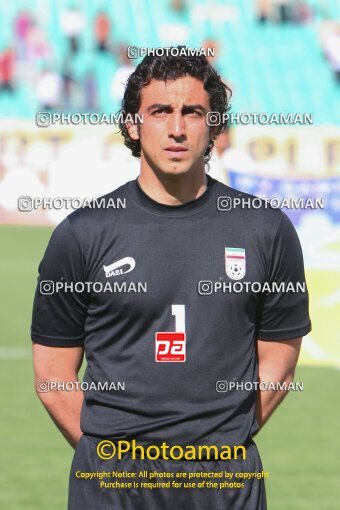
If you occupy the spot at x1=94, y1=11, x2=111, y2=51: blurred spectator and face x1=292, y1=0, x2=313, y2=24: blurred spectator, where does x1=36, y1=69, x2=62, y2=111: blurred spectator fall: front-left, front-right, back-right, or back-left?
back-right

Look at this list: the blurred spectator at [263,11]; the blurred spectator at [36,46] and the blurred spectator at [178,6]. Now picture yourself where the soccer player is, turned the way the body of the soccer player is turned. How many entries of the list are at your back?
3

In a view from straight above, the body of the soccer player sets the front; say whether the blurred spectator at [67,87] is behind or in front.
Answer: behind

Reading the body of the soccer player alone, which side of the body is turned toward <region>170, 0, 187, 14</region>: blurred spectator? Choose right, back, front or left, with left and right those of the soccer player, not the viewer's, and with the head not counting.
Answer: back

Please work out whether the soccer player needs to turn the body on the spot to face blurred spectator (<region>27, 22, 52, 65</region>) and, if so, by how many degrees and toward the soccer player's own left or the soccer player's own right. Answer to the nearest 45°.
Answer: approximately 180°

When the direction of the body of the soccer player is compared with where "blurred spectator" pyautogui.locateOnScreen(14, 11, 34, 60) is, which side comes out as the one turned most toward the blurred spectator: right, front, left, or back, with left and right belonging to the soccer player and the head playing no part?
back

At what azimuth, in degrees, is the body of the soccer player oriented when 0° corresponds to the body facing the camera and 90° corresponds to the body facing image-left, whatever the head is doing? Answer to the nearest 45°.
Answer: approximately 0°

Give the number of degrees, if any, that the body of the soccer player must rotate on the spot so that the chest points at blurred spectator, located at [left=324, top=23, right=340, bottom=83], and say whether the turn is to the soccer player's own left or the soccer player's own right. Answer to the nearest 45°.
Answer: approximately 180°

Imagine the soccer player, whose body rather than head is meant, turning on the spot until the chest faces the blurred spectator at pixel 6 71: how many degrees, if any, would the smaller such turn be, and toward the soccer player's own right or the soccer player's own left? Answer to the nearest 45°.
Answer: approximately 180°

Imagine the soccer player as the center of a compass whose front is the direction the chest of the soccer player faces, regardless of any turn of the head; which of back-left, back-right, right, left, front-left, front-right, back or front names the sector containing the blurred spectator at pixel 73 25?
back

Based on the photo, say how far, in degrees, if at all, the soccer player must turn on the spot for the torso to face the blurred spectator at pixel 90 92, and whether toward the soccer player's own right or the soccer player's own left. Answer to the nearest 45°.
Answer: approximately 180°

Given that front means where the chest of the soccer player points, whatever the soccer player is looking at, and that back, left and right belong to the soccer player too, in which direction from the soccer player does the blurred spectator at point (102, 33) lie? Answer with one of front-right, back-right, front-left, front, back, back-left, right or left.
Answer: back
